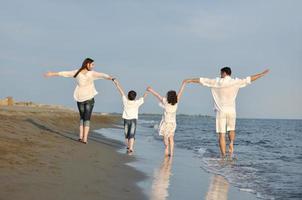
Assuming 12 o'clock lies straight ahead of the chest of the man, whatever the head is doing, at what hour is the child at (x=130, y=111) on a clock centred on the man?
The child is roughly at 9 o'clock from the man.

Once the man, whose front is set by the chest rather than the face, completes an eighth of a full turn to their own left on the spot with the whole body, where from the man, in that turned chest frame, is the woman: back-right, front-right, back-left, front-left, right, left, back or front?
front-left

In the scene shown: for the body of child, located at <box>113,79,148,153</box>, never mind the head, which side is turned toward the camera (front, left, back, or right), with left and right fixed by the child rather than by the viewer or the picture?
back

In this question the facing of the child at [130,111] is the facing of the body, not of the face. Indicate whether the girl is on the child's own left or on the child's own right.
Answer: on the child's own right

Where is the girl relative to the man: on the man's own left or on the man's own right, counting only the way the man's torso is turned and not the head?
on the man's own left

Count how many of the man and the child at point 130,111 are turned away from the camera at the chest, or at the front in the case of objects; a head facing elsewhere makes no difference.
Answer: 2

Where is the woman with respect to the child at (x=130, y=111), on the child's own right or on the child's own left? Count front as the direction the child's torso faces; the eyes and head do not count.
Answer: on the child's own left

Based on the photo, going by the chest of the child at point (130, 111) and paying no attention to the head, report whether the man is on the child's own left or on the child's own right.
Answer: on the child's own right

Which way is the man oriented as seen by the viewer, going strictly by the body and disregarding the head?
away from the camera
